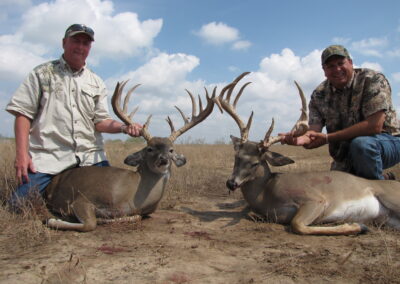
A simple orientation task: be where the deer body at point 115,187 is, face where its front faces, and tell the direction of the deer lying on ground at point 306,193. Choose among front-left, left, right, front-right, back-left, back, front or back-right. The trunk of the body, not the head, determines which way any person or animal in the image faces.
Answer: front

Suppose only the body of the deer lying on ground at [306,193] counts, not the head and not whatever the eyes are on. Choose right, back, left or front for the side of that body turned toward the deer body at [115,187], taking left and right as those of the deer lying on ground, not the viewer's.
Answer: front

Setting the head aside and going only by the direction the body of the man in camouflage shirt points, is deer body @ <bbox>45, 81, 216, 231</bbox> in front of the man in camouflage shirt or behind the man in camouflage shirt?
in front

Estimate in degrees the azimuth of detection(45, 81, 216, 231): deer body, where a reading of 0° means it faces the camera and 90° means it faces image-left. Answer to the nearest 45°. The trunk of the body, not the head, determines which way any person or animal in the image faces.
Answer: approximately 270°

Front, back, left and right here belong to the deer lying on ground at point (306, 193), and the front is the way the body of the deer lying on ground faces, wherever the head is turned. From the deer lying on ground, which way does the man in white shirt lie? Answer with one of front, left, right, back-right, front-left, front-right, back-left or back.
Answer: front

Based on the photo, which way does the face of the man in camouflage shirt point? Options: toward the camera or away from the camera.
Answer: toward the camera

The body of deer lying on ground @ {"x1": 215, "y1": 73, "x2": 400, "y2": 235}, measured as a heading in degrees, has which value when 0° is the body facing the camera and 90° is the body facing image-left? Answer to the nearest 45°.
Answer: approximately 90°

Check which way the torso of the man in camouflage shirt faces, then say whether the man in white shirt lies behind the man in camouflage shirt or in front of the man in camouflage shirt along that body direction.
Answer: in front

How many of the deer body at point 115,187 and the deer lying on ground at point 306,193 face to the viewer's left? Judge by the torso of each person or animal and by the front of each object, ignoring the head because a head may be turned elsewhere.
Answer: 1

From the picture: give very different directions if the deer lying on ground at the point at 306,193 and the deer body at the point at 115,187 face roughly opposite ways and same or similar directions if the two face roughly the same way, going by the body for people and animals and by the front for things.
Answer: very different directions
